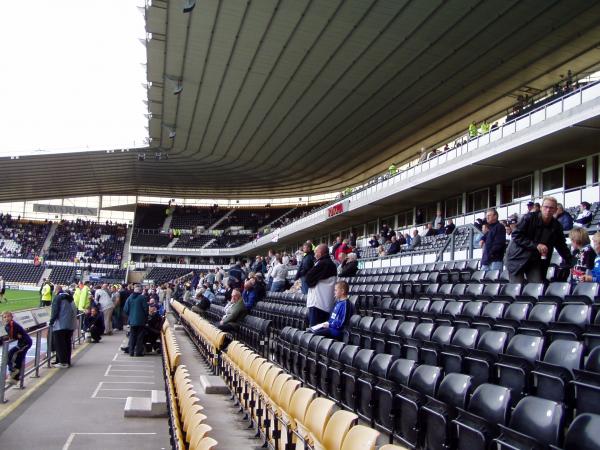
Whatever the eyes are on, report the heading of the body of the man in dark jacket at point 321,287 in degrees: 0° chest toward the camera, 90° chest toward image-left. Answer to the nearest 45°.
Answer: approximately 90°

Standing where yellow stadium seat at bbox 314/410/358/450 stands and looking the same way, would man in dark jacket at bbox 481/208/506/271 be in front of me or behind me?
behind

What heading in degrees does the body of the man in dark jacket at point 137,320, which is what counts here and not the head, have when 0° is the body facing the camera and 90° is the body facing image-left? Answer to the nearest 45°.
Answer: approximately 180°

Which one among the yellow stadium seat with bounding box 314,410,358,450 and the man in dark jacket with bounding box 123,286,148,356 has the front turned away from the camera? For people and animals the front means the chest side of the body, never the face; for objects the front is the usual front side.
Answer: the man in dark jacket

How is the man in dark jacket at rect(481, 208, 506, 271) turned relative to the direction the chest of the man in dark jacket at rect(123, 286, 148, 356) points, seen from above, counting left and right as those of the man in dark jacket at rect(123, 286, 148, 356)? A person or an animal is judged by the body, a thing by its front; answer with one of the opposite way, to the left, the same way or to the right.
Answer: to the left

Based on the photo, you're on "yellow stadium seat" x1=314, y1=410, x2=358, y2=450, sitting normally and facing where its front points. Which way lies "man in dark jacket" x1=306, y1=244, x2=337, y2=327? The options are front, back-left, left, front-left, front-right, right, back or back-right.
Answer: back-right

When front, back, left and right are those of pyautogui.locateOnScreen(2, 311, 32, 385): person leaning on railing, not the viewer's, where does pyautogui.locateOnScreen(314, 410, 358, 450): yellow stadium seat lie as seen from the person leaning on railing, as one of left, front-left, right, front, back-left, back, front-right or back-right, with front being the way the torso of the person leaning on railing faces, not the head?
front-left

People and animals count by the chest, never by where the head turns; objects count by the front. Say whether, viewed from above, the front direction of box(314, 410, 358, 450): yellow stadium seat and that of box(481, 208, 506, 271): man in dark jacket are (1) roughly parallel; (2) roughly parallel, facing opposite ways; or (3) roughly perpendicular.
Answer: roughly parallel
